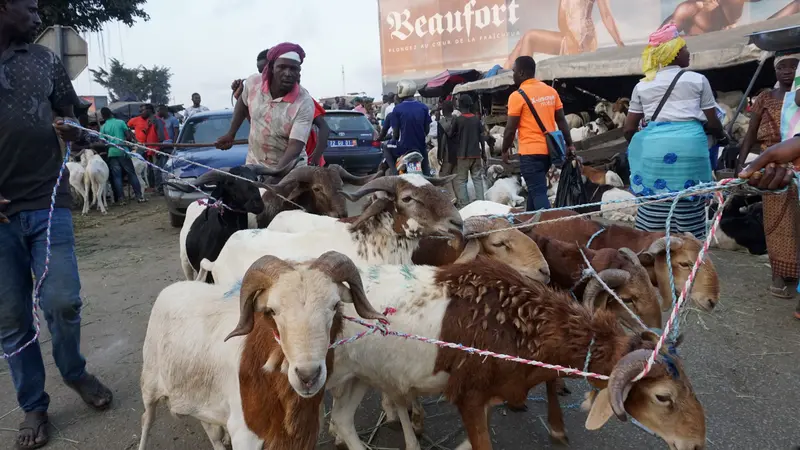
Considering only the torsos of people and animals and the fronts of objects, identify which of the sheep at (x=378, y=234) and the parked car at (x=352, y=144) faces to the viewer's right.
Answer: the sheep

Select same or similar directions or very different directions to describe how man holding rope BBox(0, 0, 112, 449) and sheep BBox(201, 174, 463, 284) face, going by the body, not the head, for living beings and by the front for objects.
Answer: same or similar directions

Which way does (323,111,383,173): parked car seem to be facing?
away from the camera

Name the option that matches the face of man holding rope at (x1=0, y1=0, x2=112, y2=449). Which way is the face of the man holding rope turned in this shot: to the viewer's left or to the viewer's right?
to the viewer's right

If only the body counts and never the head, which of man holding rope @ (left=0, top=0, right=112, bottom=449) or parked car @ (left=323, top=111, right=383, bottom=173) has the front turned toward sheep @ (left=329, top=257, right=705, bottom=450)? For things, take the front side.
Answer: the man holding rope

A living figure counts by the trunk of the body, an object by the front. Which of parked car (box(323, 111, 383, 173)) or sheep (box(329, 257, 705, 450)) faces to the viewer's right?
the sheep

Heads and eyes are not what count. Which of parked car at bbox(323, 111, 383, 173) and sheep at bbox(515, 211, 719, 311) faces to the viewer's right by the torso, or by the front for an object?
the sheep

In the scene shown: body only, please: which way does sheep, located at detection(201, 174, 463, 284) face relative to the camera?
to the viewer's right

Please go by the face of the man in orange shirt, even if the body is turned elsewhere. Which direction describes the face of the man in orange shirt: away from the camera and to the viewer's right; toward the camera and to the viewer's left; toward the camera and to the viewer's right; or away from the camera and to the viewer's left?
away from the camera and to the viewer's left

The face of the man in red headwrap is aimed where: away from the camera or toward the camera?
toward the camera

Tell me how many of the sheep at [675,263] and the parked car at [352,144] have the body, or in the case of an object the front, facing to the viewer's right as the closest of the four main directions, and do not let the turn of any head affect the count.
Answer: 1

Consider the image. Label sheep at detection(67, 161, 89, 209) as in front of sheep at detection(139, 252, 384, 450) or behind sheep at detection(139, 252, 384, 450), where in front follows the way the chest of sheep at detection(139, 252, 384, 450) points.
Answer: behind

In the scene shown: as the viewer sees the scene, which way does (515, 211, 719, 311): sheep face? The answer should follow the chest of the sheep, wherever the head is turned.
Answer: to the viewer's right

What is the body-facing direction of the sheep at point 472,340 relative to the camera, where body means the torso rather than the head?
to the viewer's right

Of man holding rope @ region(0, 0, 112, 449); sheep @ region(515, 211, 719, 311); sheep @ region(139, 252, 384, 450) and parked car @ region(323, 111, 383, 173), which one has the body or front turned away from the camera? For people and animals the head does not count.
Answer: the parked car
